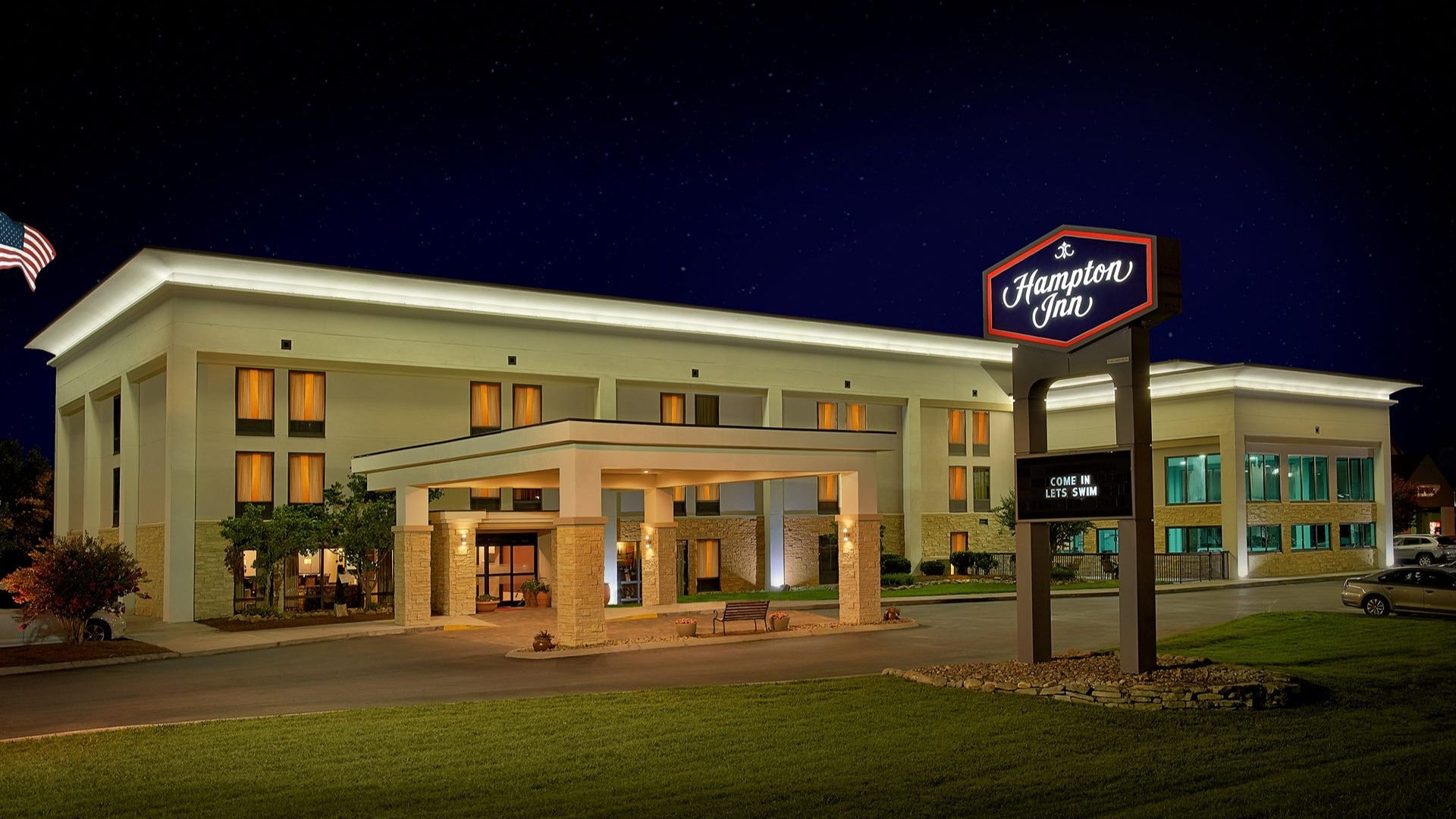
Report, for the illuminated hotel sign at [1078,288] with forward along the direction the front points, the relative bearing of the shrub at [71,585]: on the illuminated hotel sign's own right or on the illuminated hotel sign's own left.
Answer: on the illuminated hotel sign's own right

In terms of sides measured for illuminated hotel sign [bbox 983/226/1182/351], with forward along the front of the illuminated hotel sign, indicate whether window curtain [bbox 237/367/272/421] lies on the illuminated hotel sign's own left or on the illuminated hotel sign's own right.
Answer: on the illuminated hotel sign's own right

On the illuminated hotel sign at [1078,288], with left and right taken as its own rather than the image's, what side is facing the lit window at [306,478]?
right

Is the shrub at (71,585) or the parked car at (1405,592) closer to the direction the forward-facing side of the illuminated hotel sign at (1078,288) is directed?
the shrub

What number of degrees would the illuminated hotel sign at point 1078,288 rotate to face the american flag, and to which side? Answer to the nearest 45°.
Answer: approximately 45° to its right

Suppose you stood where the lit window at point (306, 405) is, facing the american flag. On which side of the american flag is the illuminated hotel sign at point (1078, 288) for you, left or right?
left

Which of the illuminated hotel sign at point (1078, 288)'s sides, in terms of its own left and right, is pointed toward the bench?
right

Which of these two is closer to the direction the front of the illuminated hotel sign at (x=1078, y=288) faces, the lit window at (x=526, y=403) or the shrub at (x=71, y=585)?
the shrub

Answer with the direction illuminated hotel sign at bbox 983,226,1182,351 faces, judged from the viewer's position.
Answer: facing the viewer and to the left of the viewer

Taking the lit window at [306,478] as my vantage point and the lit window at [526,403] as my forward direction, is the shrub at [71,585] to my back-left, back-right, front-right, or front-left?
back-right

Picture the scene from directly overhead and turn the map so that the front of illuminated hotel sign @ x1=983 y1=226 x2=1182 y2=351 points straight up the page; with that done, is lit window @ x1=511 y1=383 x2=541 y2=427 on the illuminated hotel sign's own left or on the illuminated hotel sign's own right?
on the illuminated hotel sign's own right

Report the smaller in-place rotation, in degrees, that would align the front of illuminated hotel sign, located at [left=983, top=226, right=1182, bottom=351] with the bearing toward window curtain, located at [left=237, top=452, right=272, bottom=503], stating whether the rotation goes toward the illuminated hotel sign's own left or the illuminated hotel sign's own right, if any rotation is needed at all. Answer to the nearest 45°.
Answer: approximately 90° to the illuminated hotel sign's own right
